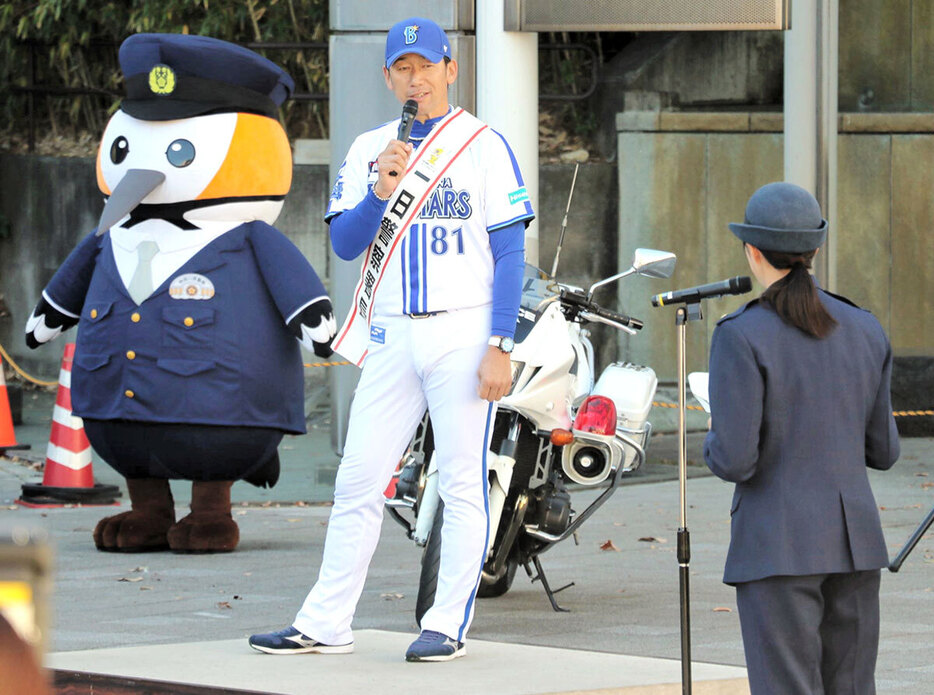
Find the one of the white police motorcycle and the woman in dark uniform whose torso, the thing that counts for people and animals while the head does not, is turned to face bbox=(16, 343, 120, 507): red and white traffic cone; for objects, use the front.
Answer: the woman in dark uniform

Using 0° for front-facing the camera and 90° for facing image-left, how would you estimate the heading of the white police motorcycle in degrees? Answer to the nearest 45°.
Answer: approximately 45°

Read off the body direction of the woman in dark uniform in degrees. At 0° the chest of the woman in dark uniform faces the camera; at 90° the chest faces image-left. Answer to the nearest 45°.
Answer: approximately 135°

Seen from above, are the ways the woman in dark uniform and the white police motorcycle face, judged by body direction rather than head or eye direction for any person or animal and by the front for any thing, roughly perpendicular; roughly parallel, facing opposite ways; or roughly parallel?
roughly perpendicular

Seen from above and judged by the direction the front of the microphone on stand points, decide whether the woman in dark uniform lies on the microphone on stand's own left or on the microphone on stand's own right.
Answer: on the microphone on stand's own right

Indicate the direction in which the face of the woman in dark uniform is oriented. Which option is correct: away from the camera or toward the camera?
away from the camera

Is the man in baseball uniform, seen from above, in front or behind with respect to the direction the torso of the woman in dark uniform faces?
in front
